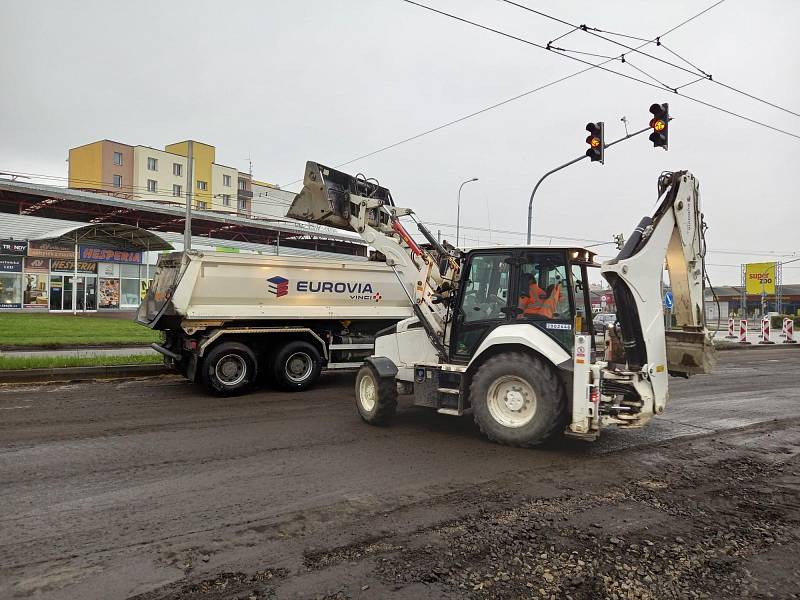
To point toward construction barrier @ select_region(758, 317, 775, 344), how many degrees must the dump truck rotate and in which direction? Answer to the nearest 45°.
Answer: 0° — it already faces it

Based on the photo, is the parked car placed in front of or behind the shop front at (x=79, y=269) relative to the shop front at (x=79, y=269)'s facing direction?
in front

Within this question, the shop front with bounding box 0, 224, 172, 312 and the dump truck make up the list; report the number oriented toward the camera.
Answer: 1

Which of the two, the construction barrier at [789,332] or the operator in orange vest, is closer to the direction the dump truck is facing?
the construction barrier

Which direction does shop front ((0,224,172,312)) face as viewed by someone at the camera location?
facing the viewer

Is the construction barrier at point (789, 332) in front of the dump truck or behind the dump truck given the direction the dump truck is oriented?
in front

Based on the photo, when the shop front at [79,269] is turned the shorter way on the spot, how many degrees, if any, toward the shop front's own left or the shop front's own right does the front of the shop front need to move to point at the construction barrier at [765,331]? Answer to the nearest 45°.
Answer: approximately 45° to the shop front's own left

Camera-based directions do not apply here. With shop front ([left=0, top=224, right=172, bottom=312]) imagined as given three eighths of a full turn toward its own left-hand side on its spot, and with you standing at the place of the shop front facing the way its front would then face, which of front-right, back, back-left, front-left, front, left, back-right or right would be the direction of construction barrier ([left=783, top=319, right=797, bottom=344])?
right

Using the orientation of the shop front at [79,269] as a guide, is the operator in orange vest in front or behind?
in front

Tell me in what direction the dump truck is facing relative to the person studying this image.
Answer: facing away from the viewer and to the right of the viewer

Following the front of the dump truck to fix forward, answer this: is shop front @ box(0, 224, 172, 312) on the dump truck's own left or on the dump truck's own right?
on the dump truck's own left
